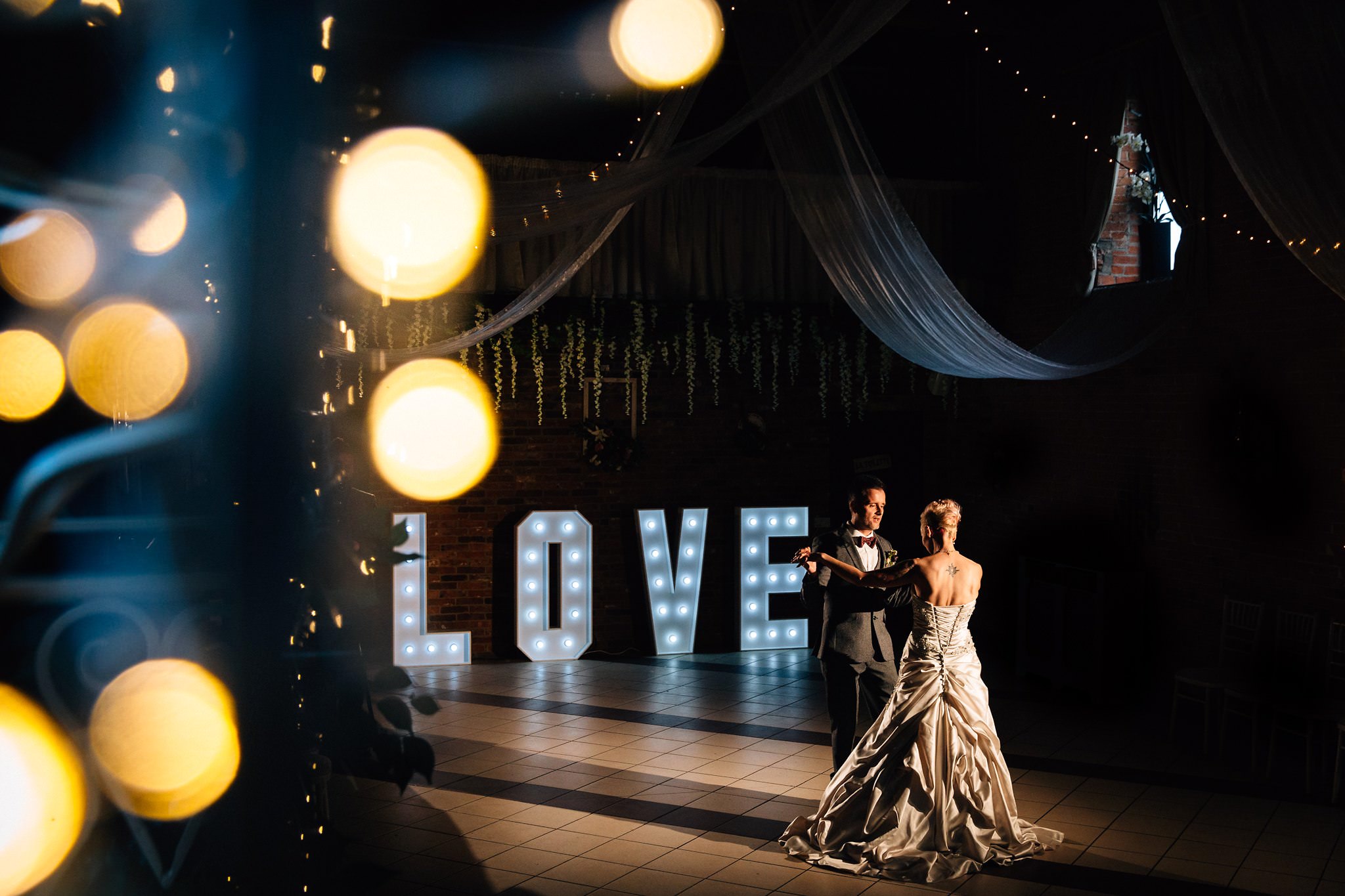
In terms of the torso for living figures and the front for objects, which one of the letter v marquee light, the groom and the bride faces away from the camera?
the bride

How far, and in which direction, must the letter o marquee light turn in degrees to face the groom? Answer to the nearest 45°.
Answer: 0° — it already faces them

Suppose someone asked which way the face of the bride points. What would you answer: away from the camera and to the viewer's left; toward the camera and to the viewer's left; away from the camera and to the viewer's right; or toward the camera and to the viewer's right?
away from the camera and to the viewer's left

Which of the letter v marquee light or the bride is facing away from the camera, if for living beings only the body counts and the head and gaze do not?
the bride

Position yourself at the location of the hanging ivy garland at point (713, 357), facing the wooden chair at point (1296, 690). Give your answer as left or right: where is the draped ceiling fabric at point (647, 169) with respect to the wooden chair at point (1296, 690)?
right

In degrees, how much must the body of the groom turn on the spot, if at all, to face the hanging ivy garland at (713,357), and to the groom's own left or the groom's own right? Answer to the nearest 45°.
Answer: approximately 135° to the groom's own left

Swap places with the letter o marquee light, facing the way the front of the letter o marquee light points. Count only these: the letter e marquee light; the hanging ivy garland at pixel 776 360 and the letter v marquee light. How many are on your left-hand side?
3

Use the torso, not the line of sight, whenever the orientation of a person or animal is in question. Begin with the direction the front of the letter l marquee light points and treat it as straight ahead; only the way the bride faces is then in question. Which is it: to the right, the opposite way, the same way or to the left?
the opposite way

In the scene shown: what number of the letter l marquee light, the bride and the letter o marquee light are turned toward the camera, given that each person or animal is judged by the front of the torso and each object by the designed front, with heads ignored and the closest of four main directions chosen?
2

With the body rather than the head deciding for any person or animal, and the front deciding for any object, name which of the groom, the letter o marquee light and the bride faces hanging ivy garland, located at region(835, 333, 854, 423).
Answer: the bride

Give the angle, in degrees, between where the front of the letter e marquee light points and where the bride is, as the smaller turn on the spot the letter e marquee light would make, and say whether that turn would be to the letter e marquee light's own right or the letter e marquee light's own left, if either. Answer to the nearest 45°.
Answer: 0° — it already faces them

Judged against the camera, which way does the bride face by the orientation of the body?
away from the camera
